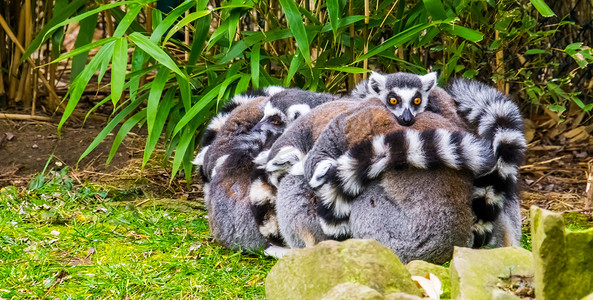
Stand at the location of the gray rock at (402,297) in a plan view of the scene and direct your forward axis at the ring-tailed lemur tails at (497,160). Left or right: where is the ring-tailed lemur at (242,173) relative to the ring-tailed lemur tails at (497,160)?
left
